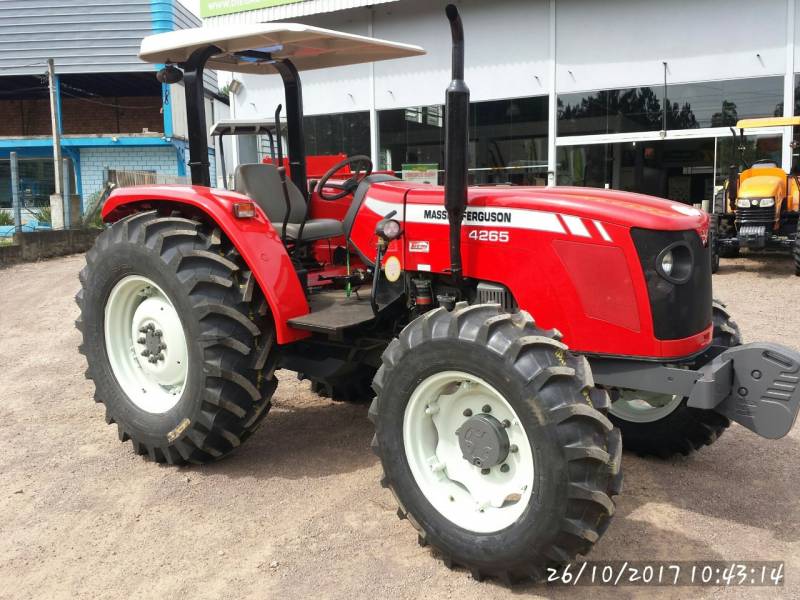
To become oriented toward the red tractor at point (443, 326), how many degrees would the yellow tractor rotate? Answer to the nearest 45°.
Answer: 0° — it already faces it

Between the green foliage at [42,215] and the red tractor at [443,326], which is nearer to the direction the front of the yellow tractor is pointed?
the red tractor

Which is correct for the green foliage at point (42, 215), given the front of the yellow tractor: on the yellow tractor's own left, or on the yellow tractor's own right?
on the yellow tractor's own right

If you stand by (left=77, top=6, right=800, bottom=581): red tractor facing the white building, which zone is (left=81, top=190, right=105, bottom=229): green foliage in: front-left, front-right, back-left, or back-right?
front-left

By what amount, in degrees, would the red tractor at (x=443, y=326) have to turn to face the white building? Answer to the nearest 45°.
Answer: approximately 135° to its left

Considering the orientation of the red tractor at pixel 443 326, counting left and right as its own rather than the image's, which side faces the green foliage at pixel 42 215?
back

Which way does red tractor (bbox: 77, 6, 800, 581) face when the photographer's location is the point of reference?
facing the viewer and to the right of the viewer

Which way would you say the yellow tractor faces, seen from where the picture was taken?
facing the viewer

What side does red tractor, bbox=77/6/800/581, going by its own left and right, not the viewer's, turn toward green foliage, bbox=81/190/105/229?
back

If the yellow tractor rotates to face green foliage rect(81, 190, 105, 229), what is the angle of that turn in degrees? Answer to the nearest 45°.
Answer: approximately 90° to its right

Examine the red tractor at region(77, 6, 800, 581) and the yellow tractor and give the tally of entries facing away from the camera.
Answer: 0

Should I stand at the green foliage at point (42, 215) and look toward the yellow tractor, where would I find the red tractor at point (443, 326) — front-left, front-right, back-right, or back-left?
front-right
